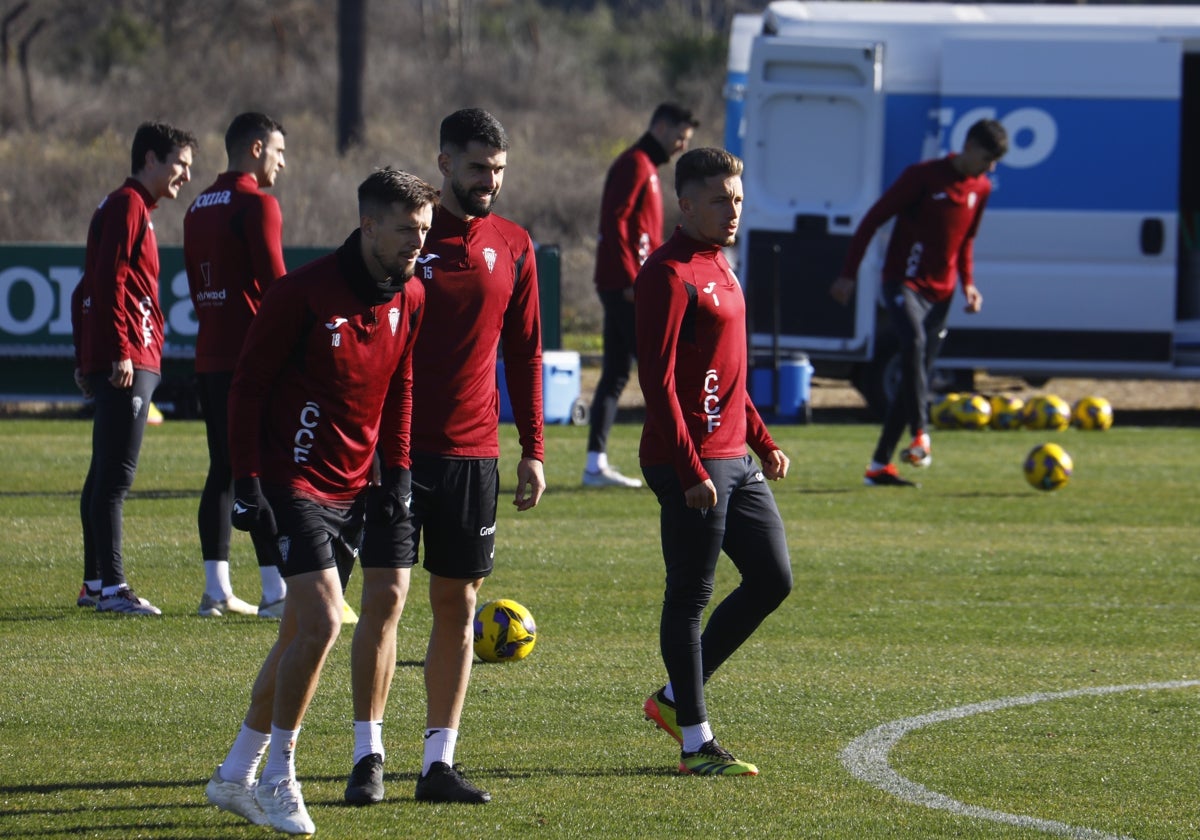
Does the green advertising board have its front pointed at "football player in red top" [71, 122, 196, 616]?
yes

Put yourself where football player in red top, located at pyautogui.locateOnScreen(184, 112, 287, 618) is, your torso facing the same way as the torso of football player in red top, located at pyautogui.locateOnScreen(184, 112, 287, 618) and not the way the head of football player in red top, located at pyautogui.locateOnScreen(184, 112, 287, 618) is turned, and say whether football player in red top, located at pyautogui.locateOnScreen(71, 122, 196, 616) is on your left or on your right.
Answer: on your left

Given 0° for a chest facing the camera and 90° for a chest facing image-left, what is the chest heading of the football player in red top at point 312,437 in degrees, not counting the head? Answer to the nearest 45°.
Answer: approximately 315°

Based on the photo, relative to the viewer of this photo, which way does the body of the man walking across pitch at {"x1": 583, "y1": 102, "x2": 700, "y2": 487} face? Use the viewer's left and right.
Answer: facing to the right of the viewer

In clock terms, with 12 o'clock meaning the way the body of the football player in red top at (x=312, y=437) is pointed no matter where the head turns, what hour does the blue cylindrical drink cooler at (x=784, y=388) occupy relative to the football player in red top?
The blue cylindrical drink cooler is roughly at 8 o'clock from the football player in red top.

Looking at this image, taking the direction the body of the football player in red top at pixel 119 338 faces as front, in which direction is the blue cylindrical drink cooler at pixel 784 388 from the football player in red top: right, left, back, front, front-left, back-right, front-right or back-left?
front-left

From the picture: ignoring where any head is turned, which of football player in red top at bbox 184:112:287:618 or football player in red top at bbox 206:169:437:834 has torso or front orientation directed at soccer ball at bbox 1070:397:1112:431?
football player in red top at bbox 184:112:287:618

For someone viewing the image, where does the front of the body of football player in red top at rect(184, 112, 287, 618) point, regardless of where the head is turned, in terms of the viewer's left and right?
facing away from the viewer and to the right of the viewer

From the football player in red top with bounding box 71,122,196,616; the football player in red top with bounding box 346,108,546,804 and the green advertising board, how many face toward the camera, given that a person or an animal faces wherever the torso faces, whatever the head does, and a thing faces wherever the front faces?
2

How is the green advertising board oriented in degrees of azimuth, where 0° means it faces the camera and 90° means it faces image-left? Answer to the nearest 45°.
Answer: approximately 0°

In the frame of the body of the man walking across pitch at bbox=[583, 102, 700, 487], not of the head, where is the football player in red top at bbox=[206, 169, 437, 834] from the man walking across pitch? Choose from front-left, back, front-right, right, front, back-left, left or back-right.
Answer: right

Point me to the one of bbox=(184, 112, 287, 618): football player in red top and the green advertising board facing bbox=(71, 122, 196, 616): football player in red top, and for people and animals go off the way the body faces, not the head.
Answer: the green advertising board

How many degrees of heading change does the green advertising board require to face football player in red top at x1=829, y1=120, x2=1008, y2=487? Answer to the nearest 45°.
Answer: approximately 45° to its left

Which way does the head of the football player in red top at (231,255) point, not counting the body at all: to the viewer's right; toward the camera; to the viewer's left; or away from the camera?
to the viewer's right
